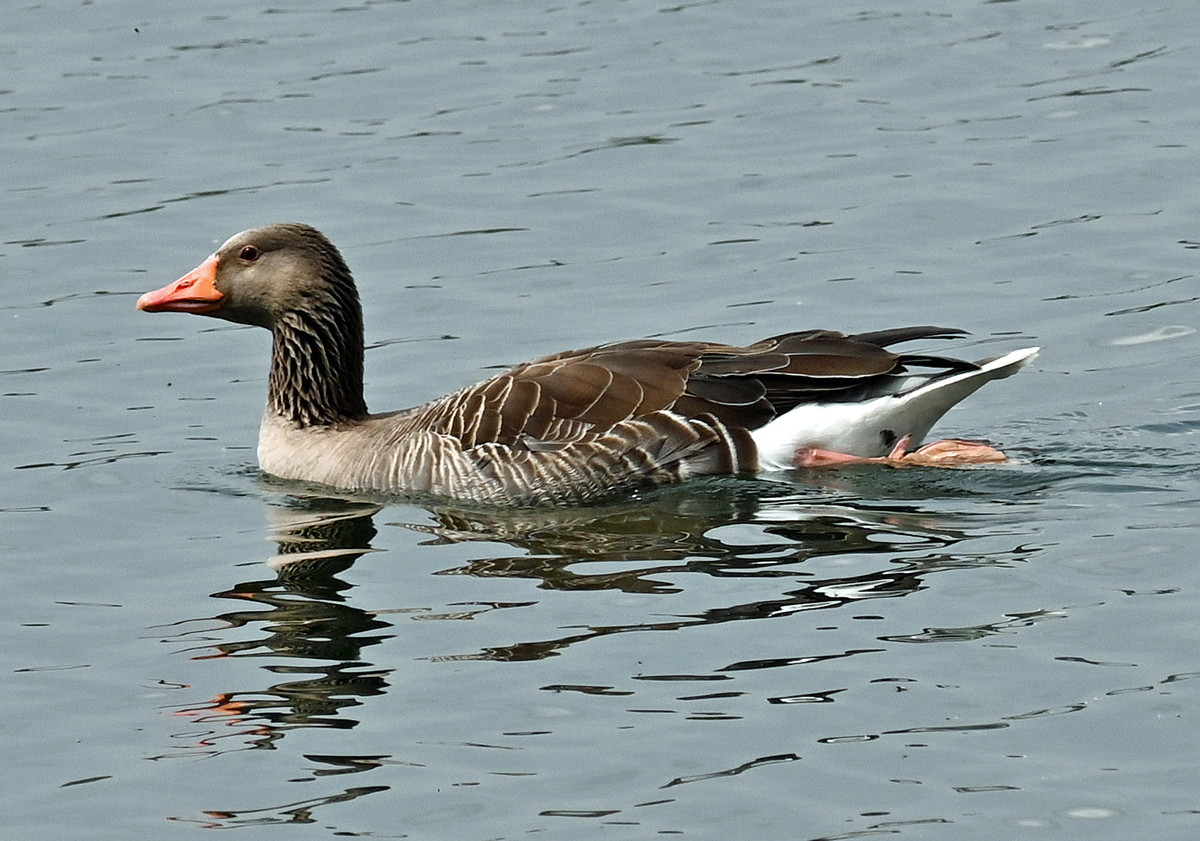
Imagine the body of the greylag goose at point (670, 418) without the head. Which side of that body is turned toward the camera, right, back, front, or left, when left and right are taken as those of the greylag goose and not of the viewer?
left
